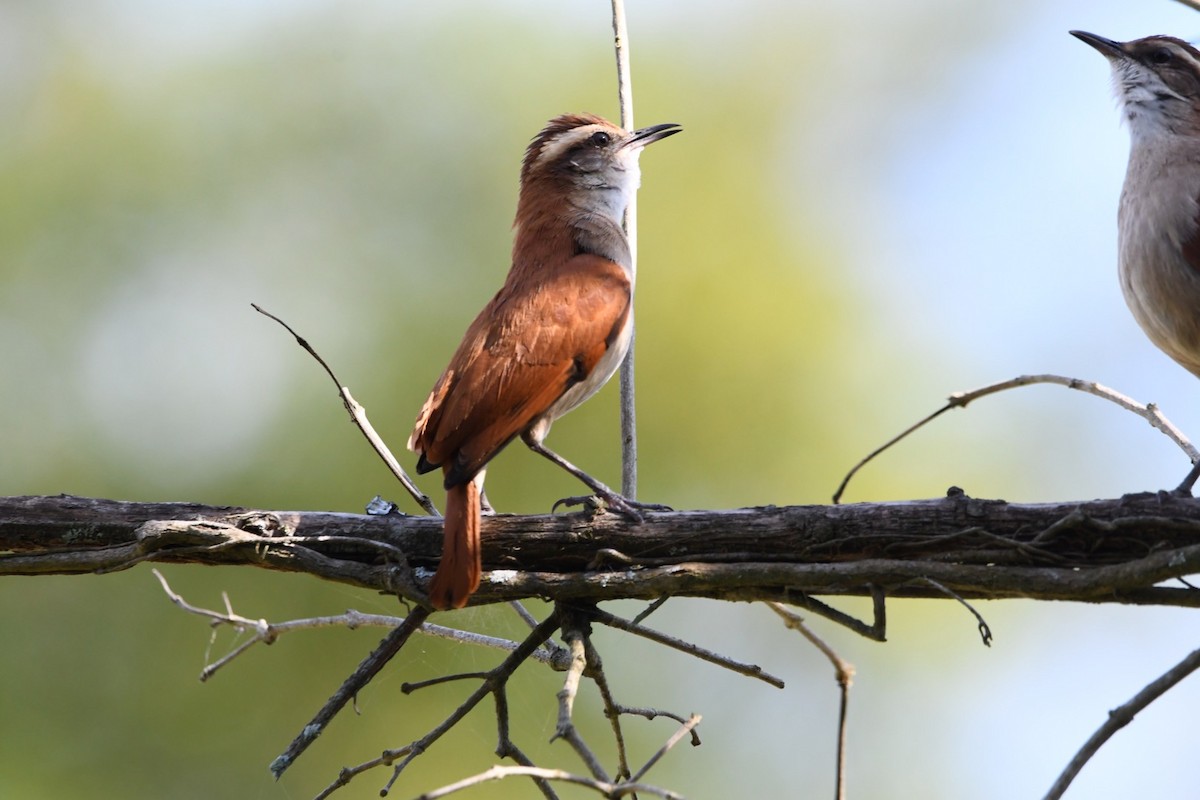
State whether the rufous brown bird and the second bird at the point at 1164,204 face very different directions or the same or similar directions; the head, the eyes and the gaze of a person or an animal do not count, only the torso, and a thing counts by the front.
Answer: very different directions

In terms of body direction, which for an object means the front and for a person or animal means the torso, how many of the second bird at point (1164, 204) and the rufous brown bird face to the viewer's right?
1

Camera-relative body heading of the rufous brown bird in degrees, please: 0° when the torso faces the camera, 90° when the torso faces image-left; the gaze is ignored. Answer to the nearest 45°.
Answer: approximately 270°

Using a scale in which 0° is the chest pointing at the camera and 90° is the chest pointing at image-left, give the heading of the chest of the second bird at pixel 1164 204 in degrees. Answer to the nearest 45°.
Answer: approximately 90°

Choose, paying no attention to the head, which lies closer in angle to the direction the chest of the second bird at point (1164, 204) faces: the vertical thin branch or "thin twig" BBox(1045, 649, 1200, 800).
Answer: the vertical thin branch
